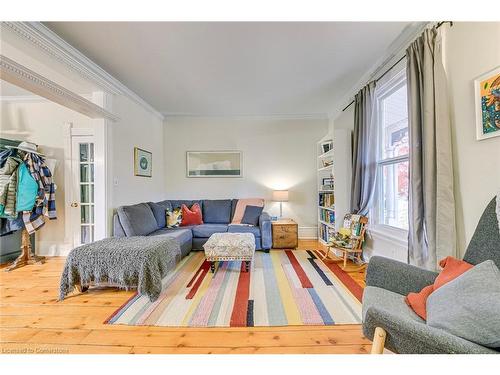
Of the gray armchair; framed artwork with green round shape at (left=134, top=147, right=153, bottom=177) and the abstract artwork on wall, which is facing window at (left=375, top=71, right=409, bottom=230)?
the framed artwork with green round shape

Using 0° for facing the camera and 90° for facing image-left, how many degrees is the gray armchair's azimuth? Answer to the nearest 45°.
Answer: approximately 45°

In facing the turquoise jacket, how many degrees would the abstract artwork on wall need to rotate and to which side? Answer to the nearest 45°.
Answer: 0° — it already faces it

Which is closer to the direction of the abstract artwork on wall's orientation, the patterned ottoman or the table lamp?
the patterned ottoman

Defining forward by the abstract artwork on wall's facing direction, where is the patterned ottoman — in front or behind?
in front

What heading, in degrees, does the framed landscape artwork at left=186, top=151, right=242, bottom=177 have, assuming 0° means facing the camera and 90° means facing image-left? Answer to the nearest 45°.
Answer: approximately 0°

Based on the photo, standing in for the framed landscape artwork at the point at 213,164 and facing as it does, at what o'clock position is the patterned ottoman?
The patterned ottoman is roughly at 12 o'clock from the framed landscape artwork.

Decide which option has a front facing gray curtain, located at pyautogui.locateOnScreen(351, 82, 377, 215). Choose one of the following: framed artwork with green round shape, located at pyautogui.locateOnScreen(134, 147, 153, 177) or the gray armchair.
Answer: the framed artwork with green round shape

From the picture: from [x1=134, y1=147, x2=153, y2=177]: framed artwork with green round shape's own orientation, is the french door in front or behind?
behind

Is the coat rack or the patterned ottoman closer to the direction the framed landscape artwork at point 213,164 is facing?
the patterned ottoman

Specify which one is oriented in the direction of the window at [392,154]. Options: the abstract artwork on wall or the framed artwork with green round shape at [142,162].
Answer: the framed artwork with green round shape
